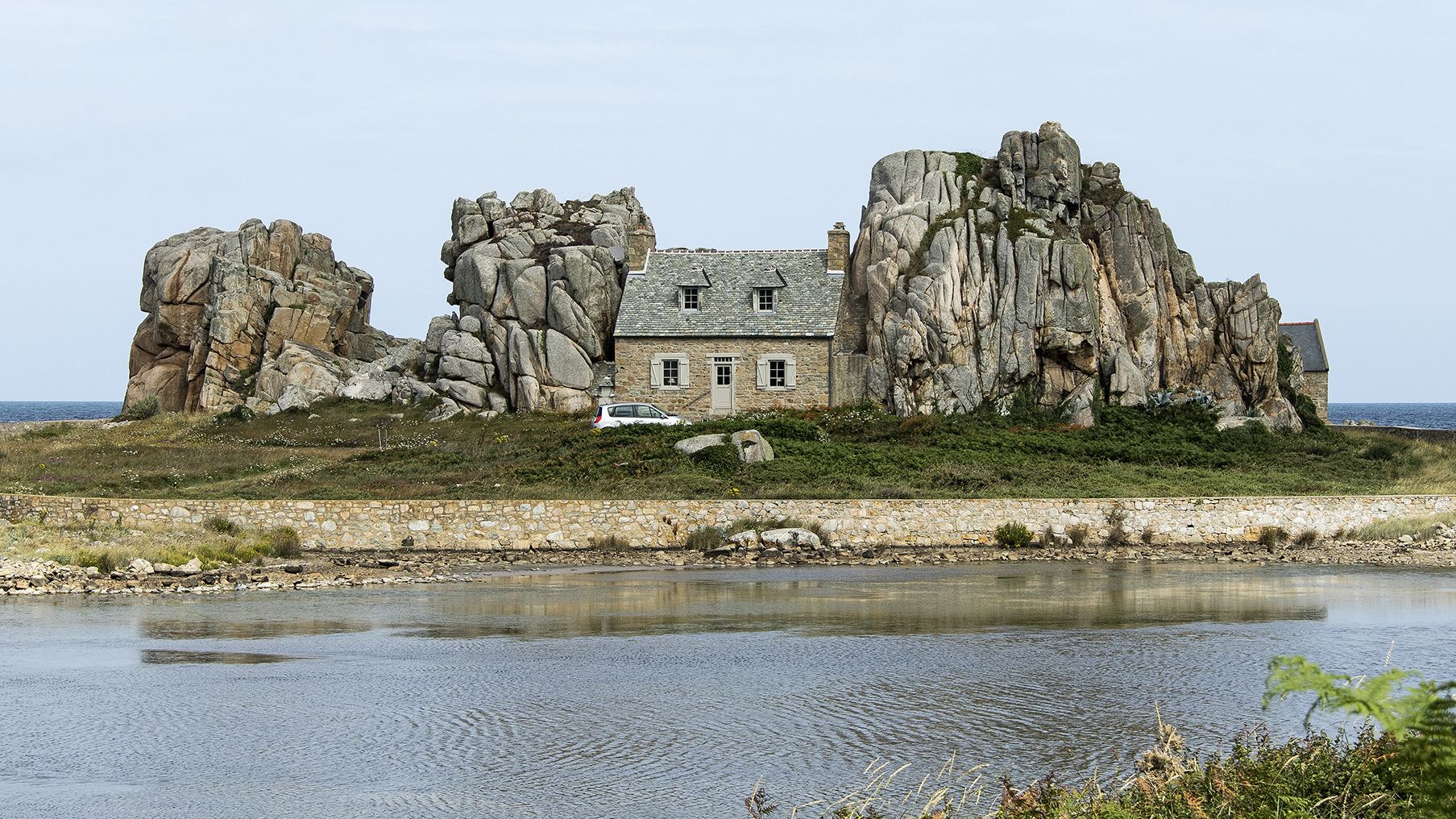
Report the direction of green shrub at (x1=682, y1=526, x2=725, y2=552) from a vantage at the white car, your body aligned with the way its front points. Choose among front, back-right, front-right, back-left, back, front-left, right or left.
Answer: right

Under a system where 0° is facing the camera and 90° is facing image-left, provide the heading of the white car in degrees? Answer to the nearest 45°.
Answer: approximately 270°

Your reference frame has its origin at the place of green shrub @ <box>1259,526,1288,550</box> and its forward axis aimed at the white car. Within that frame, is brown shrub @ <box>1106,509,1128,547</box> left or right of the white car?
left

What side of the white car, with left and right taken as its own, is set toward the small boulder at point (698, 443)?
right

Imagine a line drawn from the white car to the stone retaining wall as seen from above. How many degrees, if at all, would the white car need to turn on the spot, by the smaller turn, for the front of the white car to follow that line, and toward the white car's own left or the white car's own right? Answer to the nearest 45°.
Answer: approximately 90° to the white car's own right

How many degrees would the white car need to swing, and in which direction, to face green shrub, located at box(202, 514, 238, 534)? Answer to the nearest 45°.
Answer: approximately 135° to its right

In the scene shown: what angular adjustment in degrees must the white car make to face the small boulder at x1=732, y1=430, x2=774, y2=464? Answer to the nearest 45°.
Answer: approximately 45° to its right

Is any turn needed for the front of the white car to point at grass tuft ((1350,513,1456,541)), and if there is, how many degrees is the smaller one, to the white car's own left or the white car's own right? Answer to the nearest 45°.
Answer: approximately 45° to the white car's own right

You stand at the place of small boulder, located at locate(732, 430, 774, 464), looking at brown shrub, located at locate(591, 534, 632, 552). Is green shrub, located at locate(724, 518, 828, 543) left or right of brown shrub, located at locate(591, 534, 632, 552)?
left

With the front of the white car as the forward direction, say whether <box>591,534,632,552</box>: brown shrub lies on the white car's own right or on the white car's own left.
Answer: on the white car's own right
